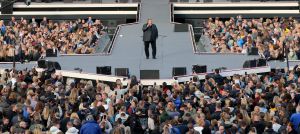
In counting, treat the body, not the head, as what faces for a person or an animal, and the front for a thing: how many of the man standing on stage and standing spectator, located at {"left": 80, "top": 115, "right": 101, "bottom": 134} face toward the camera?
1

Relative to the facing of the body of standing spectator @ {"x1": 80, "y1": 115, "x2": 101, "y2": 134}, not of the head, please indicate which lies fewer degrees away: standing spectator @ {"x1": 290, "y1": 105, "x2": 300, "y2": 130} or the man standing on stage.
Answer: the man standing on stage

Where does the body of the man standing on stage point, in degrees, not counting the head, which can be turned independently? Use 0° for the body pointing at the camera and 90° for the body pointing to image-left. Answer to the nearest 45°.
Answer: approximately 0°

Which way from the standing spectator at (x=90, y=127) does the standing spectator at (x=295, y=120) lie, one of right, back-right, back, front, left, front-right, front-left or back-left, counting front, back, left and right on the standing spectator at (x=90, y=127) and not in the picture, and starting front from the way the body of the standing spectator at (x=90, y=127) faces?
right

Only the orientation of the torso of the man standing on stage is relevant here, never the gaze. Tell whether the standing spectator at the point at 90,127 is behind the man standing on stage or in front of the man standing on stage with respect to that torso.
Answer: in front

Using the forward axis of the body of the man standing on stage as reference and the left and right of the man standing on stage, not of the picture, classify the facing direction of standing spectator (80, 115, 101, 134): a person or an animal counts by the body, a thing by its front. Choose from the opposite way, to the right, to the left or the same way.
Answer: the opposite way

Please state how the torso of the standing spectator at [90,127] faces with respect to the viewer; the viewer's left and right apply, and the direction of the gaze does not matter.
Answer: facing away from the viewer
